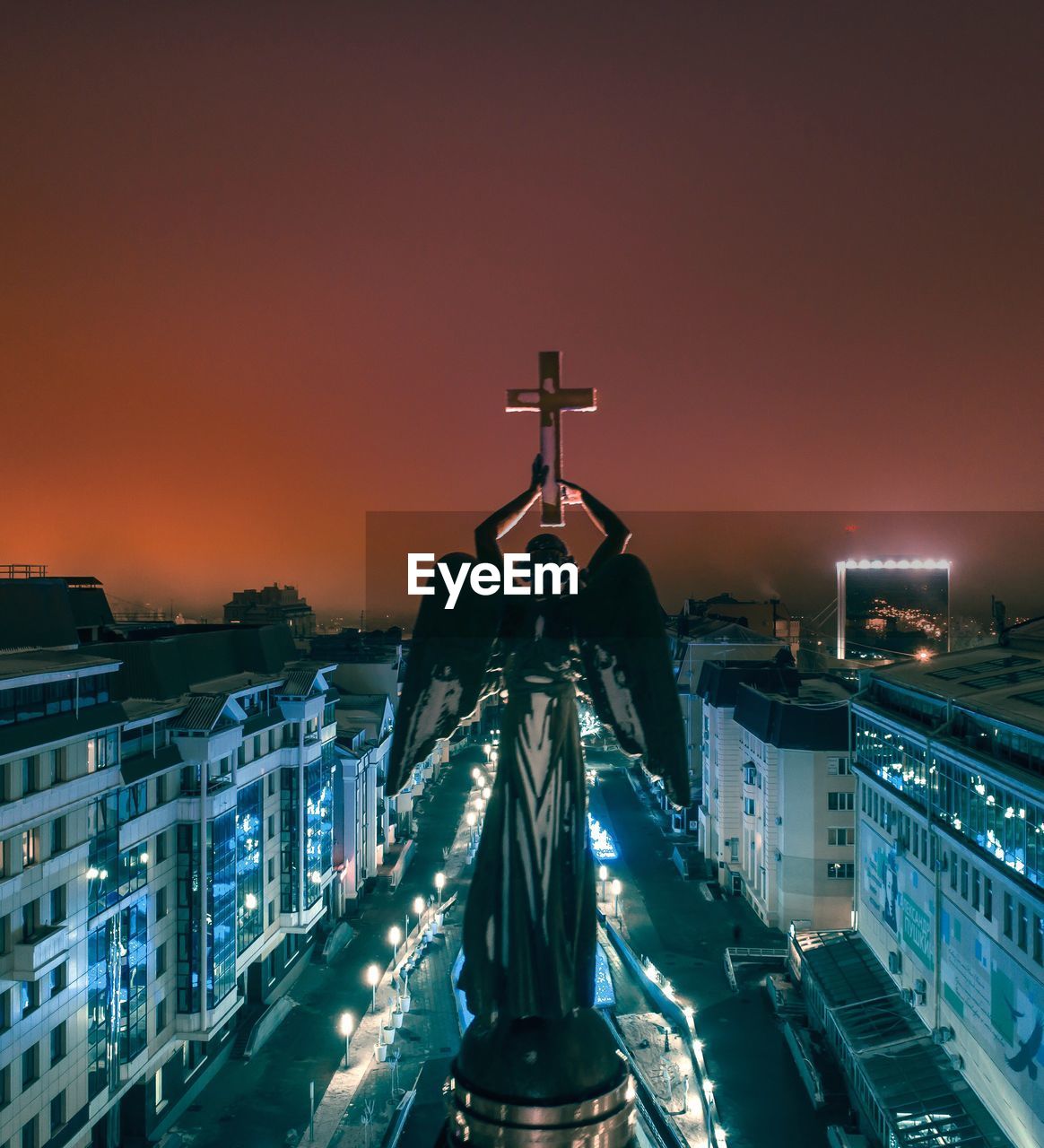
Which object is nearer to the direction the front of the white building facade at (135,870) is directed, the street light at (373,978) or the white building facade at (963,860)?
the white building facade

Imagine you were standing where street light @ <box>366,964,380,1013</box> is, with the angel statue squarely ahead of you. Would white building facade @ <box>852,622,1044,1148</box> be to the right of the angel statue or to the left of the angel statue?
left

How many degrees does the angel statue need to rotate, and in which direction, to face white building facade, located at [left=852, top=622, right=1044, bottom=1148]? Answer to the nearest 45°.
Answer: approximately 45° to its right

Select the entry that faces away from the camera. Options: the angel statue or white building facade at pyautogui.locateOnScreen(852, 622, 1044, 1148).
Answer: the angel statue

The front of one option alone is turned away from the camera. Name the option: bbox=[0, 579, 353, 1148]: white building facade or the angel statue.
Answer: the angel statue

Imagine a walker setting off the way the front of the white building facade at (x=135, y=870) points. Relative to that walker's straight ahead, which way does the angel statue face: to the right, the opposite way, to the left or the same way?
to the left

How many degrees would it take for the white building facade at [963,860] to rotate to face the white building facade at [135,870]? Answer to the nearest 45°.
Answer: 0° — it already faces it

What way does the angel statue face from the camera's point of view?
away from the camera

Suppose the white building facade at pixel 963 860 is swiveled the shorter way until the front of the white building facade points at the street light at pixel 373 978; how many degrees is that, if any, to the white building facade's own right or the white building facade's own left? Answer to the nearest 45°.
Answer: approximately 45° to the white building facade's own right

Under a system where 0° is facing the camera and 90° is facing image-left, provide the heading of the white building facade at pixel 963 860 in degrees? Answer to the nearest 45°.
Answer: approximately 45°

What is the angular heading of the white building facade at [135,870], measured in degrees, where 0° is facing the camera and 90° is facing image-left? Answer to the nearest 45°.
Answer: approximately 315°

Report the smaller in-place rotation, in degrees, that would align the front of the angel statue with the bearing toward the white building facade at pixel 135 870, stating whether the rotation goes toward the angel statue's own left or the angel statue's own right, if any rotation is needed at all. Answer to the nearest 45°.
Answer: approximately 45° to the angel statue's own left
